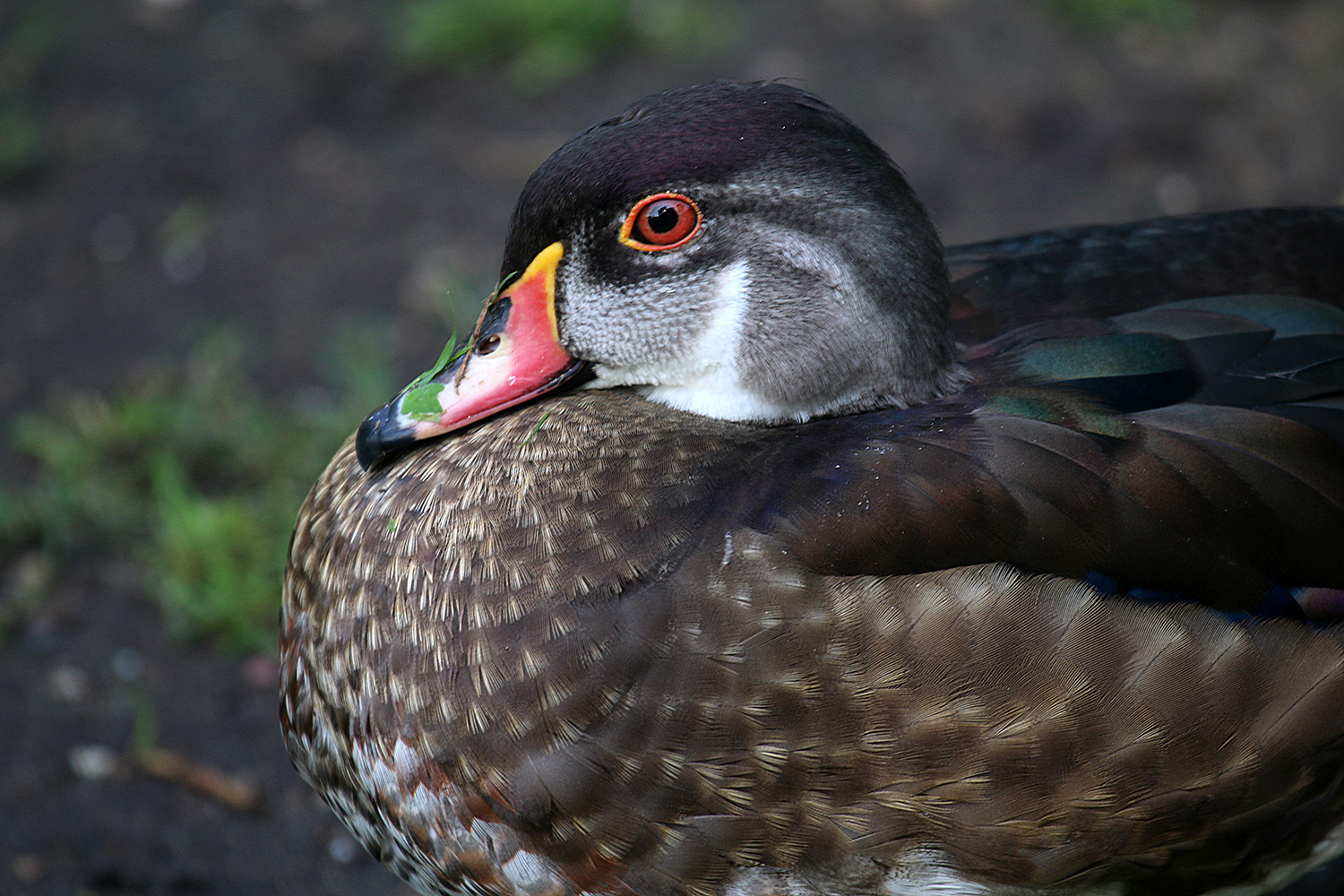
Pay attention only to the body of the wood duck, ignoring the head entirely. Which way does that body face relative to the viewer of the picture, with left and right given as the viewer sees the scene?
facing to the left of the viewer
